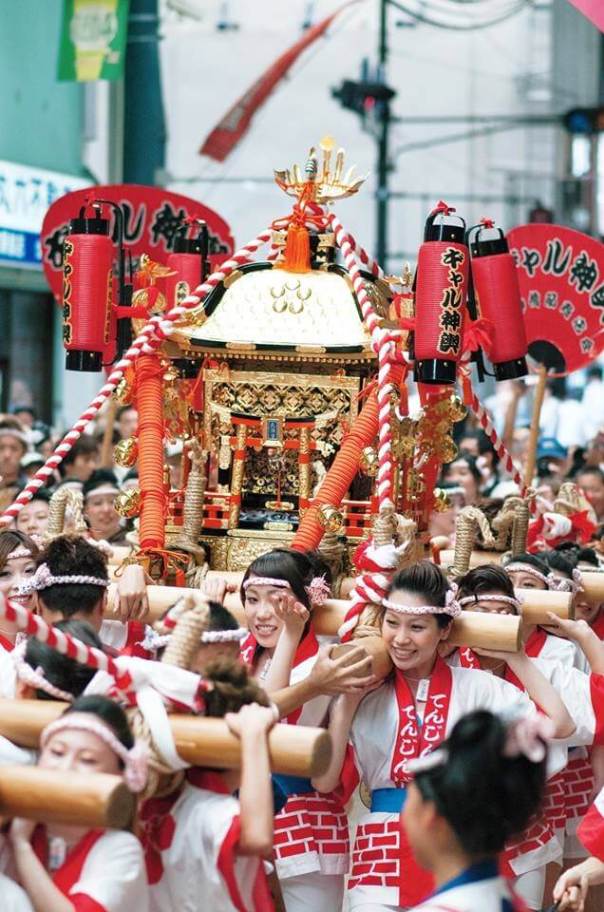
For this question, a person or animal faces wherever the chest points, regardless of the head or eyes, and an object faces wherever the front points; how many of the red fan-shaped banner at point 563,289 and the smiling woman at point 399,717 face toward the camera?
2

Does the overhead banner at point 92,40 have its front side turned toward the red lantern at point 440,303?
yes

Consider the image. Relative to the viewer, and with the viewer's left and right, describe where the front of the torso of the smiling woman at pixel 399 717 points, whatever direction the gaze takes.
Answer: facing the viewer

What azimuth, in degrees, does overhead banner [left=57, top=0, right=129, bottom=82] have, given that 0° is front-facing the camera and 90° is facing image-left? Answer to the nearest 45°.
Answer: approximately 0°

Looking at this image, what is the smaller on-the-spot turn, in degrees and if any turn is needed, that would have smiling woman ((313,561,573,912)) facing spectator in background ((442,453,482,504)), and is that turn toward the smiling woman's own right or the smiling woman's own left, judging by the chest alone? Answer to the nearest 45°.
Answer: approximately 180°

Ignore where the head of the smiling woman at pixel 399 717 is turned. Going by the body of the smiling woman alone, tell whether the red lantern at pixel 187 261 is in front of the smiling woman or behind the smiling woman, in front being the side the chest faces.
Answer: behind

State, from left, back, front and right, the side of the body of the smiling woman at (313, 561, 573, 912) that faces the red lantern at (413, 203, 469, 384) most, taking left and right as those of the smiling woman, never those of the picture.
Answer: back

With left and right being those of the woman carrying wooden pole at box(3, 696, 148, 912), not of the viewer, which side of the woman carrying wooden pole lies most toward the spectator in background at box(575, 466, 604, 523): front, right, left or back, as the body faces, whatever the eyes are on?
back

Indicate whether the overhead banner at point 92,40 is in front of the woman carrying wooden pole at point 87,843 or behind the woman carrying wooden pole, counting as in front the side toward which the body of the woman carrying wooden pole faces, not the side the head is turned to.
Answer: behind

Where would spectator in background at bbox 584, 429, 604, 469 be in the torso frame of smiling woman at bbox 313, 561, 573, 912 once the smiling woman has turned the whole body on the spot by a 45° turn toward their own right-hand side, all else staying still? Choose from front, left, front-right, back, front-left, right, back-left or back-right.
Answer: back-right

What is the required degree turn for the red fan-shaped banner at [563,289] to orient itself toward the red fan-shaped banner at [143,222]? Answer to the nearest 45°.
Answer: approximately 90° to its right
